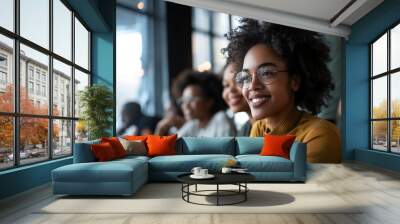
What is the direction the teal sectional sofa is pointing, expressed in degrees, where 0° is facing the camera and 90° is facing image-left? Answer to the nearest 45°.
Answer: approximately 0°

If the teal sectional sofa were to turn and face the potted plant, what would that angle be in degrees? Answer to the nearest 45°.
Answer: approximately 135° to its right

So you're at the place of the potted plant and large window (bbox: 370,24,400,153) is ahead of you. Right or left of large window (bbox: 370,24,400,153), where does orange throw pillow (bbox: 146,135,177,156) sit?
right
